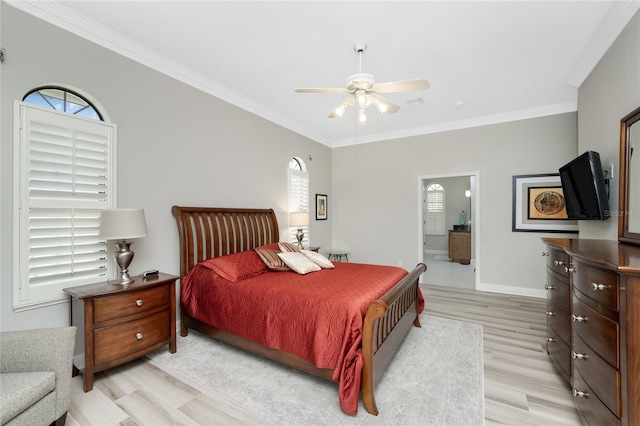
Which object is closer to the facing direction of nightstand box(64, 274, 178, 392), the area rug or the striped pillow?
the area rug

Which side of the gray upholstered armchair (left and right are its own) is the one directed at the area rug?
front

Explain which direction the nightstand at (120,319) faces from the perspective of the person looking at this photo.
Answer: facing the viewer and to the right of the viewer

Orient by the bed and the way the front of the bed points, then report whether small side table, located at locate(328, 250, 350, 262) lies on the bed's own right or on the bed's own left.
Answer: on the bed's own left

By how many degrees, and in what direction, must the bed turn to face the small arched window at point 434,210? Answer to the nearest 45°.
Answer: approximately 90° to its left

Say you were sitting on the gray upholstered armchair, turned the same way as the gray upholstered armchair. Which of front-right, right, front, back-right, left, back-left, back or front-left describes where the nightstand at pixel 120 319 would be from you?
left

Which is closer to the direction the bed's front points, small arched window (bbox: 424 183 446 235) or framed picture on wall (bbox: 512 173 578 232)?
the framed picture on wall

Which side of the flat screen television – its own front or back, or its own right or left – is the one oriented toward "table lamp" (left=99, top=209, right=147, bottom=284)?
front

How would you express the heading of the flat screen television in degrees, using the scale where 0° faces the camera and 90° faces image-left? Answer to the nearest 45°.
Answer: approximately 45°

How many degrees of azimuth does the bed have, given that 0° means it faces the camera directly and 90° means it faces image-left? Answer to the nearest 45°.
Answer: approximately 315°

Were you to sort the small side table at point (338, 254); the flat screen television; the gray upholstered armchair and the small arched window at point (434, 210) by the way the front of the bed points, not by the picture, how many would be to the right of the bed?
1

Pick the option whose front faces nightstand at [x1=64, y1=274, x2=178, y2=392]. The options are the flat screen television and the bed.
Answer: the flat screen television

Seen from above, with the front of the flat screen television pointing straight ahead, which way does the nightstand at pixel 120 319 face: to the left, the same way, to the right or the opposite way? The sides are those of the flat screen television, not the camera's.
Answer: the opposite way

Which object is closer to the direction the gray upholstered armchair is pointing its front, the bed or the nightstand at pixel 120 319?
the bed
